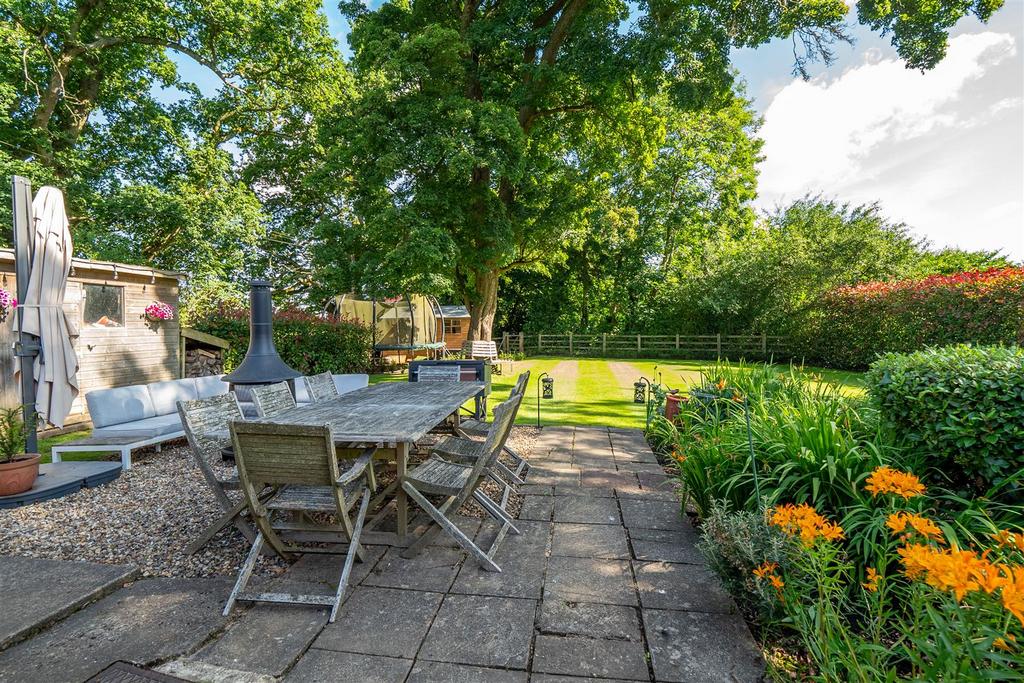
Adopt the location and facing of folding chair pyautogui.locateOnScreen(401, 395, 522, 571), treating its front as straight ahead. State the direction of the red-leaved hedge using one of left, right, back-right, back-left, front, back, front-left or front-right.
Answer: back-right

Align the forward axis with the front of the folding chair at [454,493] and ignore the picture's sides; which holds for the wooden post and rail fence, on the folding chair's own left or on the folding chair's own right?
on the folding chair's own right

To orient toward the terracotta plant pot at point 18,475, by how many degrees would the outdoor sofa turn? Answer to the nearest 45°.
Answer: approximately 45° to its right

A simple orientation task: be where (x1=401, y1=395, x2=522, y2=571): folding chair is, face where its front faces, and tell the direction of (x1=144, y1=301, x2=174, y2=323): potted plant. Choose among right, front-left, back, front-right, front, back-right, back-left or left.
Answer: front-right

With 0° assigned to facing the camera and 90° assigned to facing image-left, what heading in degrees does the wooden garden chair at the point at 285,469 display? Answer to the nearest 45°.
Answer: approximately 225°

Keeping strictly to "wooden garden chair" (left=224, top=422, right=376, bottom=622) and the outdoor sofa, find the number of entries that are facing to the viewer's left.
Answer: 0

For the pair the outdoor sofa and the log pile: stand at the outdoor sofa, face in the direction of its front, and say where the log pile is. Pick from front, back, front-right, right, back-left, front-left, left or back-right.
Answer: back-left

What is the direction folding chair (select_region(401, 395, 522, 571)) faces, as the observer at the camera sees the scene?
facing to the left of the viewer

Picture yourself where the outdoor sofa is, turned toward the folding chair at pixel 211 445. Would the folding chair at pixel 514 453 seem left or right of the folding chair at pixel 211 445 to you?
left

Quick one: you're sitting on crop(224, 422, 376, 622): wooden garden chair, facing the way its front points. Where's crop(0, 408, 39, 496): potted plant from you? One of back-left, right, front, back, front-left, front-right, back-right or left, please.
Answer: left

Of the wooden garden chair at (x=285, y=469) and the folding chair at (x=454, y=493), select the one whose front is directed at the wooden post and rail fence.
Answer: the wooden garden chair

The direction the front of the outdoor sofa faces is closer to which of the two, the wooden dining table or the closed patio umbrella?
the wooden dining table

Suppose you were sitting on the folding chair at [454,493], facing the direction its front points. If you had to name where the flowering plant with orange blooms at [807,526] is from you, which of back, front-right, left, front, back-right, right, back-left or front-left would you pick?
back-left

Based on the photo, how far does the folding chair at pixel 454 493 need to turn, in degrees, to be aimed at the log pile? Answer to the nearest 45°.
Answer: approximately 45° to its right
